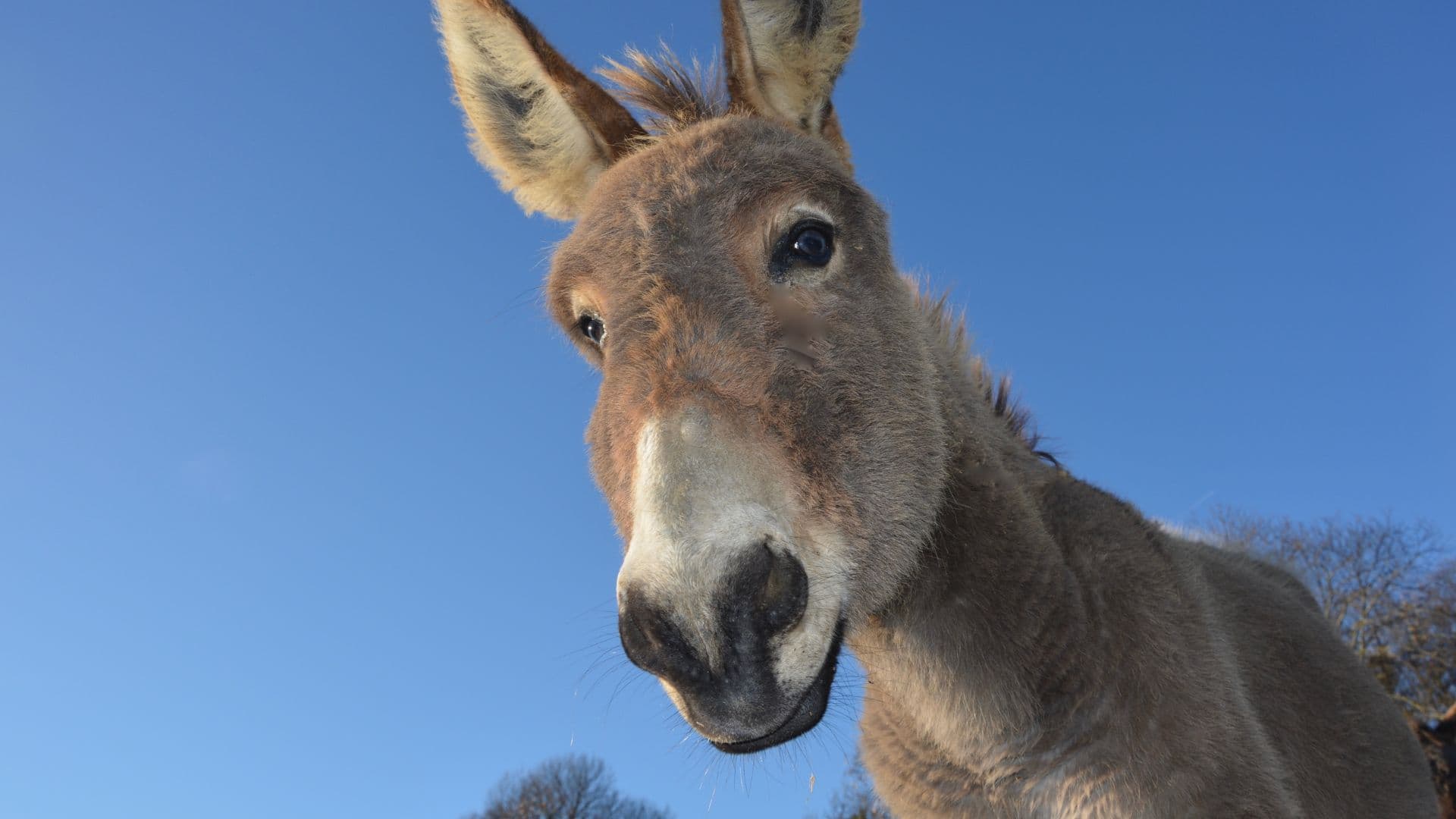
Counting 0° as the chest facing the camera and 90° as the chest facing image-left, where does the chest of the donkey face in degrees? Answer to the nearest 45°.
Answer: approximately 45°
